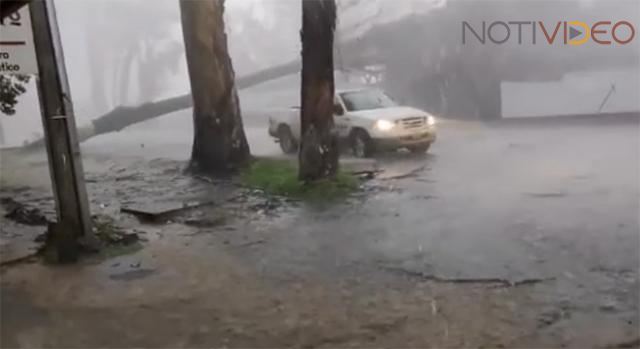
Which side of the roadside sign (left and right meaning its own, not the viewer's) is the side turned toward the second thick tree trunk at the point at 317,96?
left

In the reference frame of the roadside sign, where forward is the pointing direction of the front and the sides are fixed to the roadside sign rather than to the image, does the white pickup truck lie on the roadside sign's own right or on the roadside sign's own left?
on the roadside sign's own left

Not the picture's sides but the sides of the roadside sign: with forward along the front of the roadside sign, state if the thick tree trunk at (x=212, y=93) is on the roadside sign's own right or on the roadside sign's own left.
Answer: on the roadside sign's own left

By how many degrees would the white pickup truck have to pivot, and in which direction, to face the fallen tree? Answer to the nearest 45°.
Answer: approximately 135° to its right

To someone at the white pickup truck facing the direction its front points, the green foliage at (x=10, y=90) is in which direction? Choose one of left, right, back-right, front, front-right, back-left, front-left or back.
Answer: back-right

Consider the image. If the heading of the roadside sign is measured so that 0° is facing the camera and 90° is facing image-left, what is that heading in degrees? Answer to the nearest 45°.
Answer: approximately 0°
